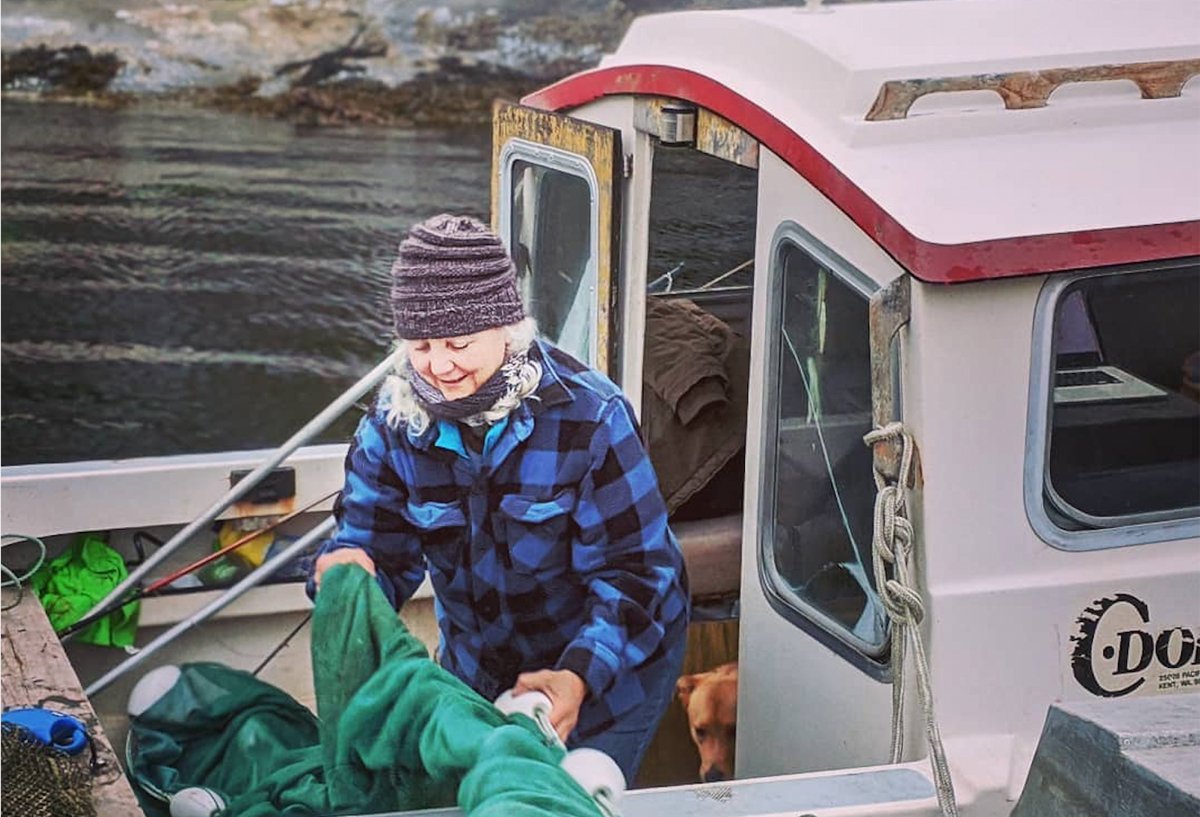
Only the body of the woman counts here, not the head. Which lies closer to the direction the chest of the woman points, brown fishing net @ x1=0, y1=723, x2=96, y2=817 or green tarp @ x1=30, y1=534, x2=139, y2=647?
the brown fishing net

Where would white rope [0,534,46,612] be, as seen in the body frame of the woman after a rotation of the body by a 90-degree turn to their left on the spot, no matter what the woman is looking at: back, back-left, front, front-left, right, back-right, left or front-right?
back

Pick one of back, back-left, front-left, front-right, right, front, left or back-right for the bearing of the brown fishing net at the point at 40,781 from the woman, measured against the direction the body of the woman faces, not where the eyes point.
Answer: front-right

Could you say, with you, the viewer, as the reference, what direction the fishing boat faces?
facing away from the viewer and to the right of the viewer
